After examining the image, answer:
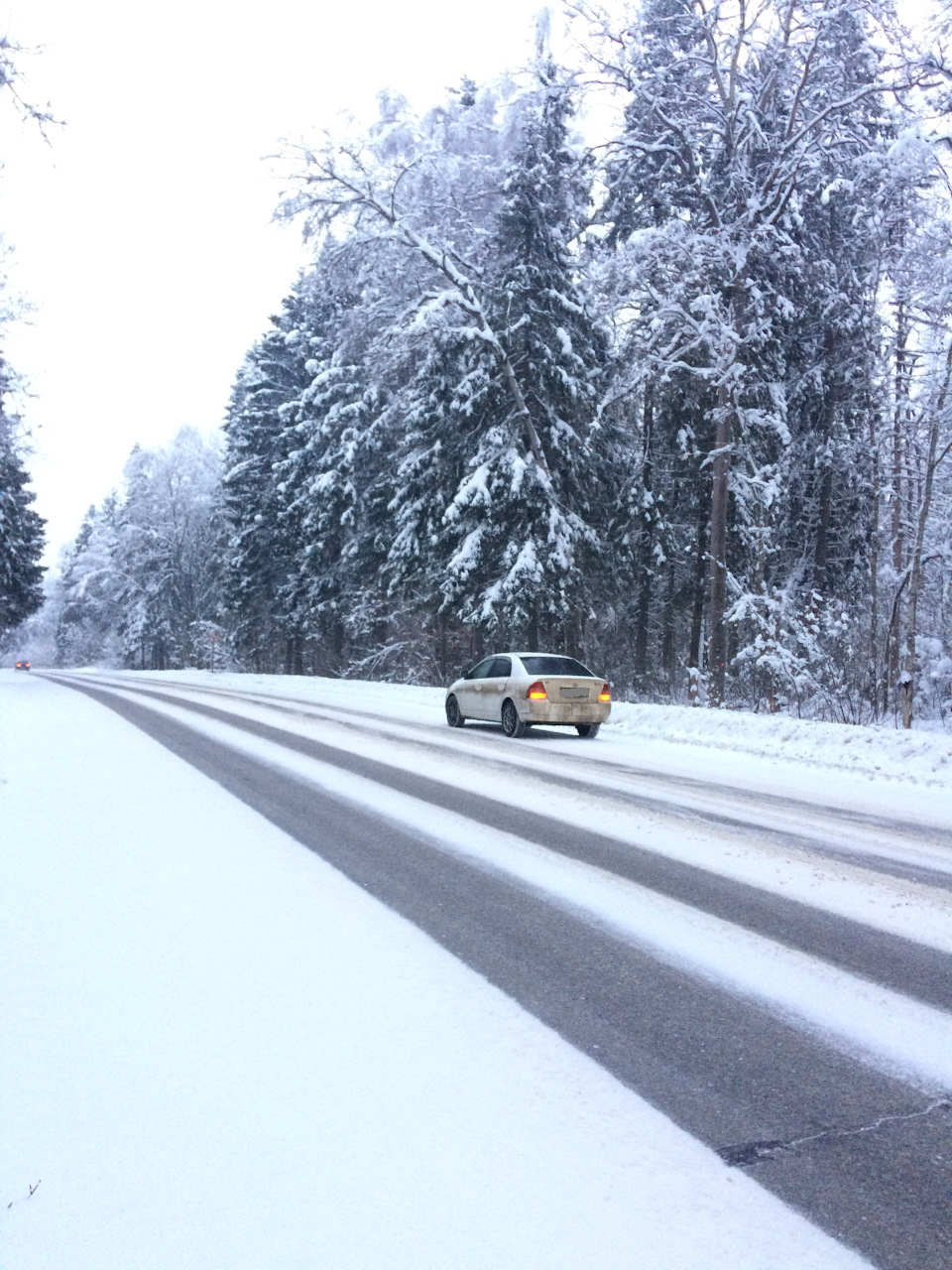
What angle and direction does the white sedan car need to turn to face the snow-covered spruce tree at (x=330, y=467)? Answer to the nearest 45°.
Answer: approximately 45° to its right

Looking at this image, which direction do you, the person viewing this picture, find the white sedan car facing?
facing away from the viewer and to the left of the viewer

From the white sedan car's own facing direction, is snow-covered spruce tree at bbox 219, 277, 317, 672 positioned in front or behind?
in front

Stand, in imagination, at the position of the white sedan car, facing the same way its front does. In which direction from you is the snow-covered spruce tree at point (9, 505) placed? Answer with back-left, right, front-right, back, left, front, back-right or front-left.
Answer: front

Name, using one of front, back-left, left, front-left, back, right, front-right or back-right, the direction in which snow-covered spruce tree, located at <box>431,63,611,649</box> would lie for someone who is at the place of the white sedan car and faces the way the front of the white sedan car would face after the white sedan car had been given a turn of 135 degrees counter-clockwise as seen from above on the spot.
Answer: back
